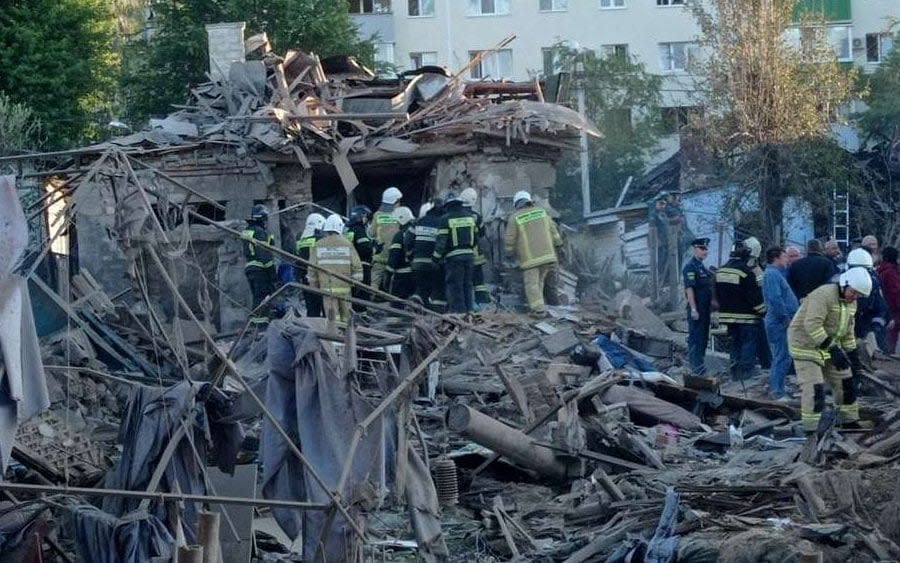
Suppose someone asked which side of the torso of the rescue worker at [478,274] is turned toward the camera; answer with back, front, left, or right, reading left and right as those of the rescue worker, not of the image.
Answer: back

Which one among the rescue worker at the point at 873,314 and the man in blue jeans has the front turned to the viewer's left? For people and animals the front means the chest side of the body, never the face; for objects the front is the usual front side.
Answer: the rescue worker

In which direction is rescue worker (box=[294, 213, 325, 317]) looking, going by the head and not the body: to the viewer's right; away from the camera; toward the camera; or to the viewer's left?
away from the camera

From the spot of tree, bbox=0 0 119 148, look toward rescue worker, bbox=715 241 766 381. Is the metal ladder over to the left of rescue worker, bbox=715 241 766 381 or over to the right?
left

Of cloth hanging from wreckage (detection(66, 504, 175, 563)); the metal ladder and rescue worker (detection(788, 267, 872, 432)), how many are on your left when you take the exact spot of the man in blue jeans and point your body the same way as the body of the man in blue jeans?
1

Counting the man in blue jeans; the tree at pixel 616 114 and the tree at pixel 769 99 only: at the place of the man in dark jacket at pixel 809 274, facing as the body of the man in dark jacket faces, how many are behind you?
1

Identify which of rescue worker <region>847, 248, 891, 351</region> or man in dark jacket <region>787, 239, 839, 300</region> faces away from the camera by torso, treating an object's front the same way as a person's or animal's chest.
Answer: the man in dark jacket
